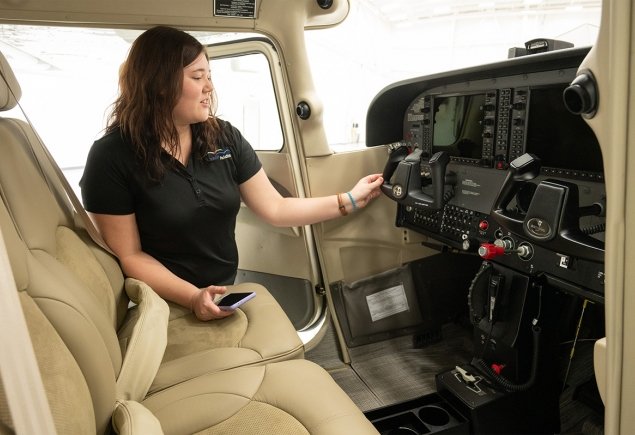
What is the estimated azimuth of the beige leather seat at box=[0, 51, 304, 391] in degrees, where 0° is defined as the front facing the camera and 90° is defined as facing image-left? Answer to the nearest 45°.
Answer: approximately 270°

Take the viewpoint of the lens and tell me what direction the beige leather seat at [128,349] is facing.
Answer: facing to the right of the viewer

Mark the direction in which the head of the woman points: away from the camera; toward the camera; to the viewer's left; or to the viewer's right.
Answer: to the viewer's right

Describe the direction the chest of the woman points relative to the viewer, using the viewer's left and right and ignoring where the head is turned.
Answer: facing the viewer and to the right of the viewer
